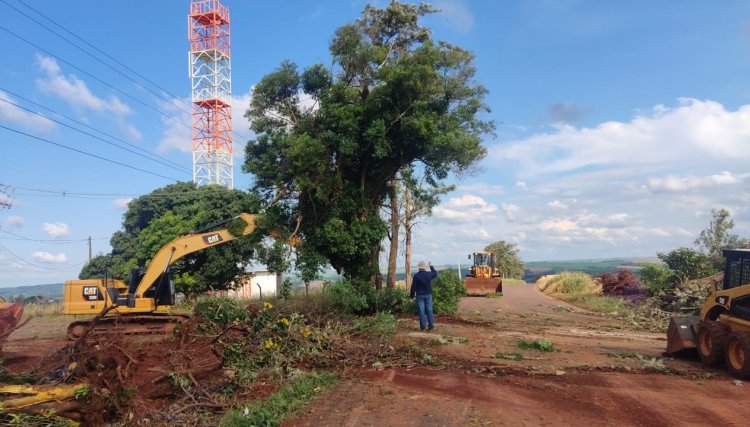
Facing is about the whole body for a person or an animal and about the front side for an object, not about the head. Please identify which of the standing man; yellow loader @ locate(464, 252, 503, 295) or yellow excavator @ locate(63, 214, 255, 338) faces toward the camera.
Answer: yellow loader @ locate(464, 252, 503, 295)

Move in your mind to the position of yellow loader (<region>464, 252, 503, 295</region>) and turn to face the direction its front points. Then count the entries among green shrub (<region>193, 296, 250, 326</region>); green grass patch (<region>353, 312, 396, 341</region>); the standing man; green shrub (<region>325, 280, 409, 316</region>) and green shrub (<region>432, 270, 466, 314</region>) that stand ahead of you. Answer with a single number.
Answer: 5

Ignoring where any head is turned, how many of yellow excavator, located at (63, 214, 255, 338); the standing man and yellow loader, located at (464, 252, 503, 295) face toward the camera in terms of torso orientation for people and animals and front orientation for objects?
1

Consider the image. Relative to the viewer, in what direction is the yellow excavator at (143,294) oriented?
to the viewer's right

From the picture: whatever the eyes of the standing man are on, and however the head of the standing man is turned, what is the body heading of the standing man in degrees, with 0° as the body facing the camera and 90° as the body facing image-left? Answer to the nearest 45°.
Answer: approximately 180°

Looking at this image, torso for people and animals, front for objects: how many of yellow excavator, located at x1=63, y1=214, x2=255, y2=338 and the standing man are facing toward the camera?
0

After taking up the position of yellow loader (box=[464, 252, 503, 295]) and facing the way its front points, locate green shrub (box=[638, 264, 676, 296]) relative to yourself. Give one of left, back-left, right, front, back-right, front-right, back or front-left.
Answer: front-left

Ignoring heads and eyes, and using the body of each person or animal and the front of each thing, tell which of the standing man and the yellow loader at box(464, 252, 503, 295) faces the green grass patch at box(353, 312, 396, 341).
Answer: the yellow loader

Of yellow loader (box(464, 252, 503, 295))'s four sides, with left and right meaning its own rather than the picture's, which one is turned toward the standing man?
front

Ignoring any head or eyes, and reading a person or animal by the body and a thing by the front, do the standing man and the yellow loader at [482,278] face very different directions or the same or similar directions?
very different directions

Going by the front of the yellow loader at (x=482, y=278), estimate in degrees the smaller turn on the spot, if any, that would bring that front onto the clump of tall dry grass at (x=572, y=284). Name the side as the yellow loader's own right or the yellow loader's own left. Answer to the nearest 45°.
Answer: approximately 135° to the yellow loader's own left

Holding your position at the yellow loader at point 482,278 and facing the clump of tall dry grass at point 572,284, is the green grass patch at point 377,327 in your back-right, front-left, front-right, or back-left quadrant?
back-right

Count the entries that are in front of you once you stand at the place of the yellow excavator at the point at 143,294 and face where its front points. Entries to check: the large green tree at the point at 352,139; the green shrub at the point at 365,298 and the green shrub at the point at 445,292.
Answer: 3

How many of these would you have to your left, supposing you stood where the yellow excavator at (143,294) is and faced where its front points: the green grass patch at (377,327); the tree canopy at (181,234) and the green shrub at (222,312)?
1

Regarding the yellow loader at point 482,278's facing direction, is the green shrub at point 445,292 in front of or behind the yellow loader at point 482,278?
in front
